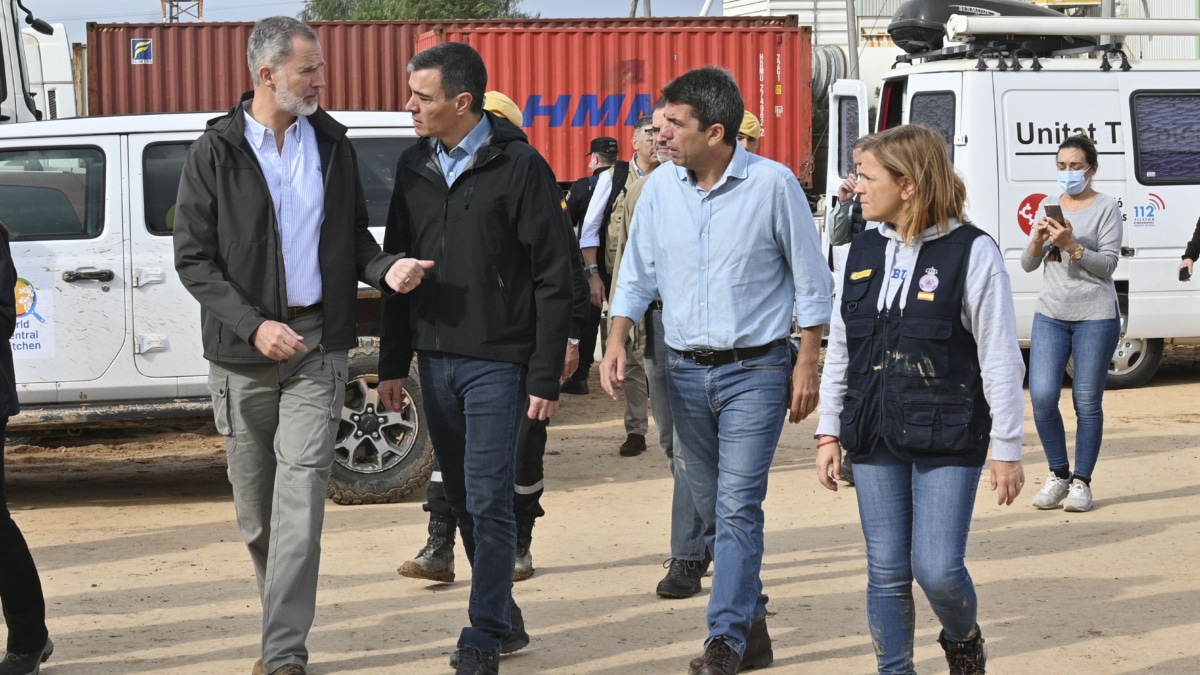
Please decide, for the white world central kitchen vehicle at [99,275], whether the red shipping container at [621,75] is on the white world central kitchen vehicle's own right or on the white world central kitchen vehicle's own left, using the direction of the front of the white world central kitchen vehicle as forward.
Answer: on the white world central kitchen vehicle's own right

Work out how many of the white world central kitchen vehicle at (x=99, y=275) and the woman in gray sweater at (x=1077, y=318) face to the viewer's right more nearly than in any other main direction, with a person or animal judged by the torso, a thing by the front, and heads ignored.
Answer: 0

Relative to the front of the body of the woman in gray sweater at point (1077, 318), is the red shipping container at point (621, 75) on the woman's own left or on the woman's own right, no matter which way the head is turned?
on the woman's own right

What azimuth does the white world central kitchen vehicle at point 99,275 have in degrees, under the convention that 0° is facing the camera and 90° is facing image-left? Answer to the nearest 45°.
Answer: approximately 90°

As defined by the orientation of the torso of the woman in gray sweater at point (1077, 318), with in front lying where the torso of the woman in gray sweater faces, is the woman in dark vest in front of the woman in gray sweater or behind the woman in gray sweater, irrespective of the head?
in front

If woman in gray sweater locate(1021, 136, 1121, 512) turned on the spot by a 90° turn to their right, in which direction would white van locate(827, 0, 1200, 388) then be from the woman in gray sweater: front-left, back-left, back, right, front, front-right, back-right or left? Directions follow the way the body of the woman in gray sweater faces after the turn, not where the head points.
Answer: front-right

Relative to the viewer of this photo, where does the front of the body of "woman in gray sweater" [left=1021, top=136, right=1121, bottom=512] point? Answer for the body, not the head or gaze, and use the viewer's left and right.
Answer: facing the viewer and to the left of the viewer

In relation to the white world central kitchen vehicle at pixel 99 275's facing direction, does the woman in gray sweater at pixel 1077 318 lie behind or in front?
behind

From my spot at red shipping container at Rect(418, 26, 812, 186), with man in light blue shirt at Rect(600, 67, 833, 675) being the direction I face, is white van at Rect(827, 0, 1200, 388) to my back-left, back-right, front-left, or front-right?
front-left

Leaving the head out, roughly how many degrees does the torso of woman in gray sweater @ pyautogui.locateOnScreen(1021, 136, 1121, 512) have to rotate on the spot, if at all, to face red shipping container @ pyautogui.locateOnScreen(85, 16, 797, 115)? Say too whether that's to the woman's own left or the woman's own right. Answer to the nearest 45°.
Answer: approximately 90° to the woman's own right
